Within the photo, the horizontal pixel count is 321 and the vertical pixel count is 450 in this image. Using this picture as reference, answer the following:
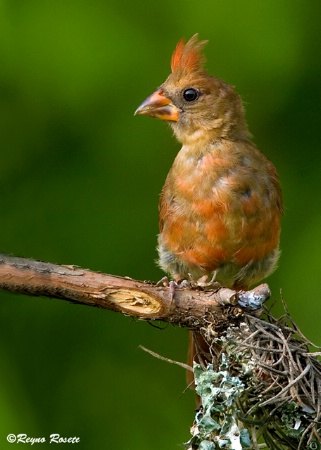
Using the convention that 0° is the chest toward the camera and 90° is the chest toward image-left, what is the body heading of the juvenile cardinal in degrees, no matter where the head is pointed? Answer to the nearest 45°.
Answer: approximately 0°
